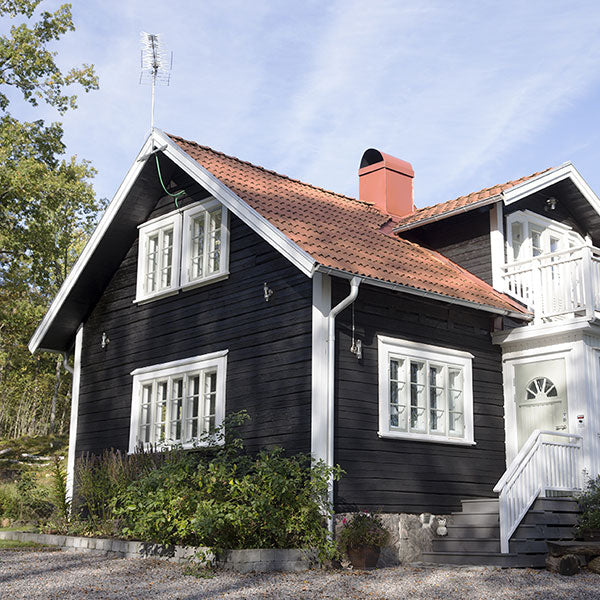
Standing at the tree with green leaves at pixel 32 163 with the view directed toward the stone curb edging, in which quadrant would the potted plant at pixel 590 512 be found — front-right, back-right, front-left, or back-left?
front-left

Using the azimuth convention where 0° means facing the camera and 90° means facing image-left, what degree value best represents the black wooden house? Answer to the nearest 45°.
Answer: approximately 315°

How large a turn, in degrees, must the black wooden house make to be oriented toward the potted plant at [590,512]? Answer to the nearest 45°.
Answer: approximately 45° to its left

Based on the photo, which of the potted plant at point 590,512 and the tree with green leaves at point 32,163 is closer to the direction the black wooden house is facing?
the potted plant

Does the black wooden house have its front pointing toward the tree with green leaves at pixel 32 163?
no
